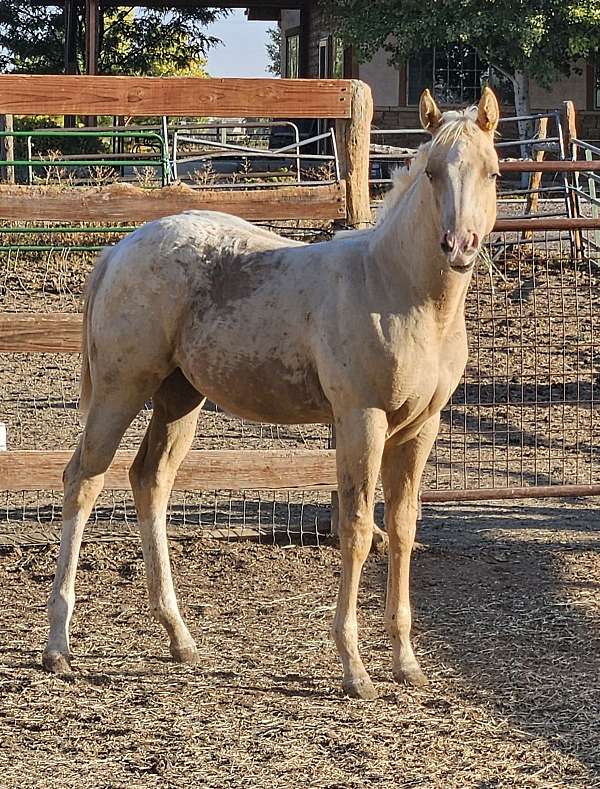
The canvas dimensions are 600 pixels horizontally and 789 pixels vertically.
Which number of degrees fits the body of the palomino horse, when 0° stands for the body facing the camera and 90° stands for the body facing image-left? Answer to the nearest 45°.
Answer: approximately 315°

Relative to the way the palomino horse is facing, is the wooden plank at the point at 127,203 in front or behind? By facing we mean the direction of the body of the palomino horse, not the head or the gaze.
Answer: behind

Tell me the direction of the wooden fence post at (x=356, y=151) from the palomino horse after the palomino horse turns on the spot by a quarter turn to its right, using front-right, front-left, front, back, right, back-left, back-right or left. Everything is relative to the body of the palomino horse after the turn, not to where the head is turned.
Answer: back-right

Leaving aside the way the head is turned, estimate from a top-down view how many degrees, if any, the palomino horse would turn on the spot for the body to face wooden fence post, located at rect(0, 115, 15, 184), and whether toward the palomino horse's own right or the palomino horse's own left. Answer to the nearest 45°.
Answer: approximately 135° to the palomino horse's own left

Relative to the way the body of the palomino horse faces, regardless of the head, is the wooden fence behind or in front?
behind

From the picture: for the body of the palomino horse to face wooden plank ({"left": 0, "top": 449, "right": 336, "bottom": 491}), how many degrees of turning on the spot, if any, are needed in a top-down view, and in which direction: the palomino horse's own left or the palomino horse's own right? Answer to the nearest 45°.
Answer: approximately 135° to the palomino horse's own left
